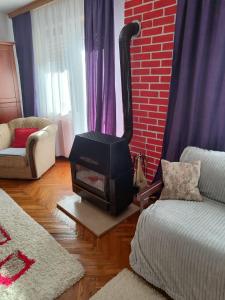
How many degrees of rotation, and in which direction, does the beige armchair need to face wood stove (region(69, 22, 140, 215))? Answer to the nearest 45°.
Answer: approximately 90° to its left

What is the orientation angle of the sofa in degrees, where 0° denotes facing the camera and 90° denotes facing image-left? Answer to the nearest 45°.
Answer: approximately 45°

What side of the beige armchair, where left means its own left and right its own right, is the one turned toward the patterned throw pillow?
left

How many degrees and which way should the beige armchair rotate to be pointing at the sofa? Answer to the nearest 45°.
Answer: approximately 90° to its left

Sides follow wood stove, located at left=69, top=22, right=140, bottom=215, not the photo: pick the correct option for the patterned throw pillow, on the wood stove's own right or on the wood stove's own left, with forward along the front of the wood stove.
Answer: on the wood stove's own left

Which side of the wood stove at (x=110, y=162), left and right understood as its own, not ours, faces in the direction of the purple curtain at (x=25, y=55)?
right

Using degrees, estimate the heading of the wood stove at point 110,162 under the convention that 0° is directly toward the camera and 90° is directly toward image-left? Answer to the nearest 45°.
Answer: approximately 45°

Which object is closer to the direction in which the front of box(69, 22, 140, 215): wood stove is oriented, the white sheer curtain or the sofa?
the sofa

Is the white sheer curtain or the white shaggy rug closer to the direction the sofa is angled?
the white shaggy rug
